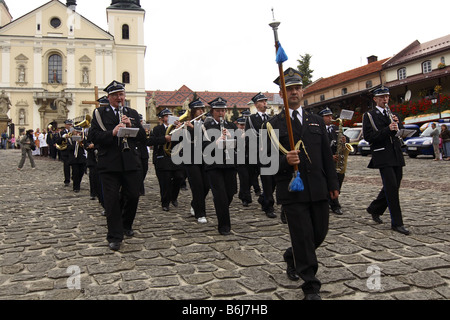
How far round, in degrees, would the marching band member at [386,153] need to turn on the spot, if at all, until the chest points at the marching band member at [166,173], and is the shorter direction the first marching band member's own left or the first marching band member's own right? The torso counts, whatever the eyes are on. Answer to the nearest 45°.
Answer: approximately 135° to the first marching band member's own right

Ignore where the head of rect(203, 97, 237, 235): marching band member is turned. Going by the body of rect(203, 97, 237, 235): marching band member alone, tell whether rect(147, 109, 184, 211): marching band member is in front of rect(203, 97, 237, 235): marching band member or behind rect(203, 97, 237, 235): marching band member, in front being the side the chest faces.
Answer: behind

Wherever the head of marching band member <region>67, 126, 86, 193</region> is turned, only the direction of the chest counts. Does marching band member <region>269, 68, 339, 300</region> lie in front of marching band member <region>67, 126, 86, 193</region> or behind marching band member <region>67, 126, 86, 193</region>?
in front

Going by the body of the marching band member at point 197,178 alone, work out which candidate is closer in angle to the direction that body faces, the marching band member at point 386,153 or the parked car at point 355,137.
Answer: the marching band member

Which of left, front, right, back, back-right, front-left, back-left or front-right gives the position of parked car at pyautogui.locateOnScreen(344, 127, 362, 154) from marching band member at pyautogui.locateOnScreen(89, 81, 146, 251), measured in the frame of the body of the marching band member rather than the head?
back-left

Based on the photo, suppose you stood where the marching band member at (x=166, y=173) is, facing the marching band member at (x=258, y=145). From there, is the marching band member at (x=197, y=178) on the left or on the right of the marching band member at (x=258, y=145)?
right

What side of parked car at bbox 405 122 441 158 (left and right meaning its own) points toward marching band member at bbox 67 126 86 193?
front
